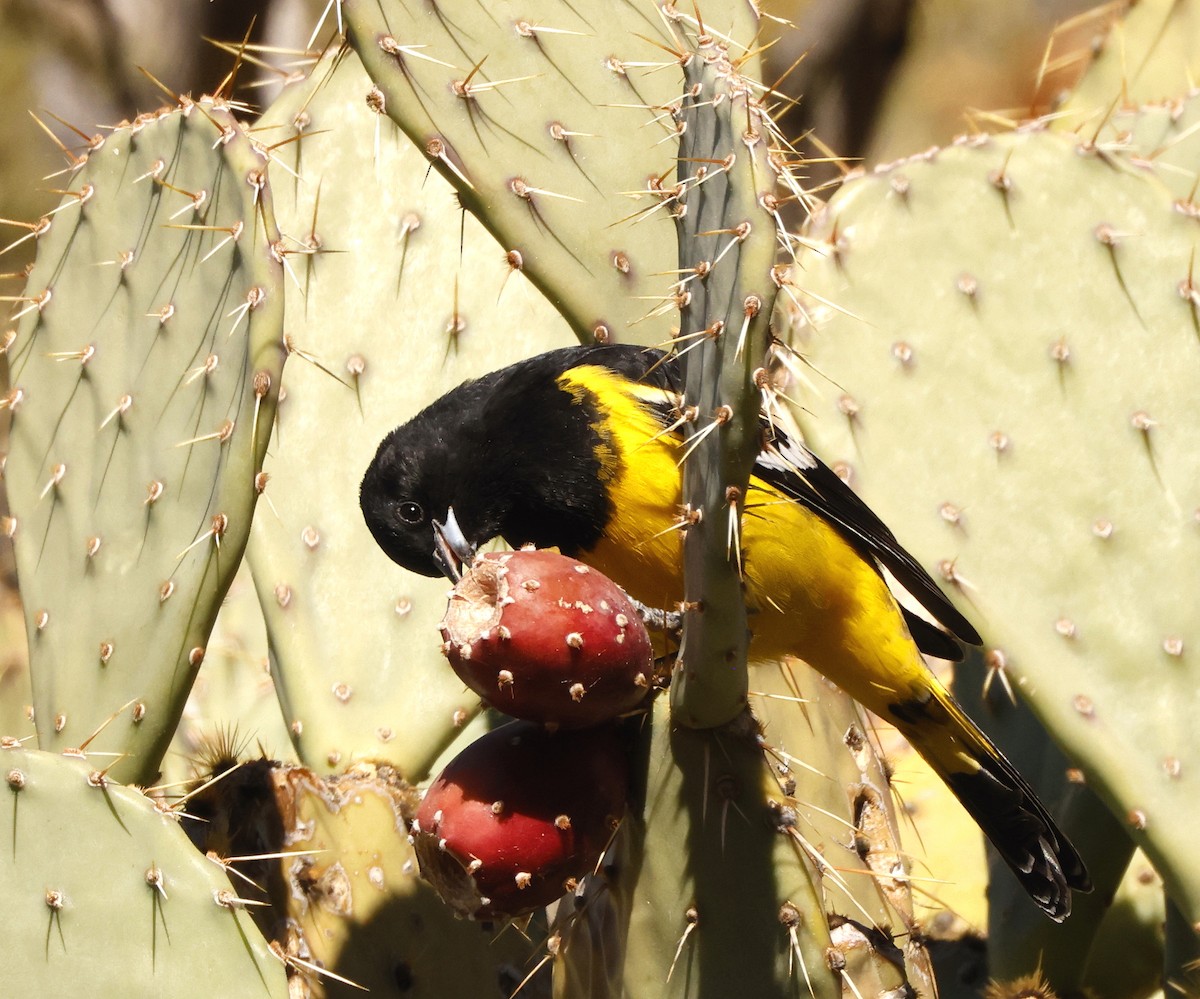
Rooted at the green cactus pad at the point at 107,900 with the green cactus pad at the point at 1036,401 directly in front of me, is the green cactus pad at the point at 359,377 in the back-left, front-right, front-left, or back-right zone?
front-left

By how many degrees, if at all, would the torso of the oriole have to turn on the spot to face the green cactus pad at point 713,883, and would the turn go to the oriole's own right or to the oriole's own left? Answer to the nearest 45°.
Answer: approximately 90° to the oriole's own left

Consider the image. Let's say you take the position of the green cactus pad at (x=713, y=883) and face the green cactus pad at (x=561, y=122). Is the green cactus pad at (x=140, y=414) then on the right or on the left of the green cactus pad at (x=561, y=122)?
left

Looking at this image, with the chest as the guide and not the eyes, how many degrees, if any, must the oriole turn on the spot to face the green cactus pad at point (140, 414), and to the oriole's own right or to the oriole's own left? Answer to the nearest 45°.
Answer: approximately 45° to the oriole's own left

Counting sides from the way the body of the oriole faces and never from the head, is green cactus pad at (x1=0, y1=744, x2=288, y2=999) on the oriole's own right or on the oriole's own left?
on the oriole's own left

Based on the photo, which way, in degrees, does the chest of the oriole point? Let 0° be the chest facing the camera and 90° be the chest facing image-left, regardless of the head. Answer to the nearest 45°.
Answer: approximately 90°
